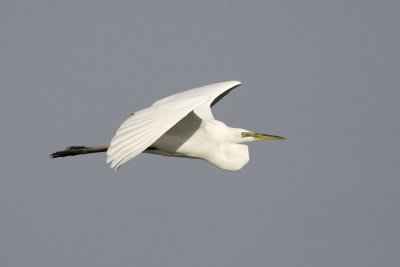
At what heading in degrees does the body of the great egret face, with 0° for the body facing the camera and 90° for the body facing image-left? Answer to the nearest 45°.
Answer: approximately 270°
